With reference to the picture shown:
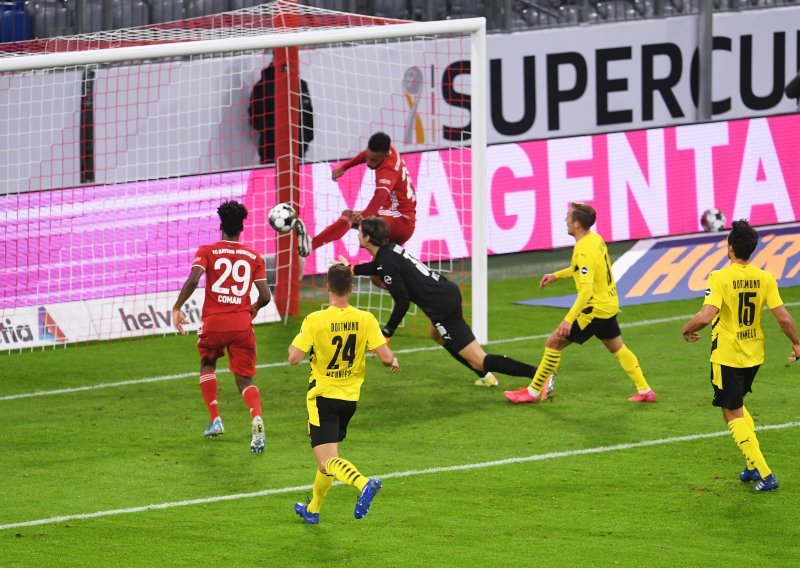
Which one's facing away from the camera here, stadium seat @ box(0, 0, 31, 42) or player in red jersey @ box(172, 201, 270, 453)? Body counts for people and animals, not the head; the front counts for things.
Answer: the player in red jersey

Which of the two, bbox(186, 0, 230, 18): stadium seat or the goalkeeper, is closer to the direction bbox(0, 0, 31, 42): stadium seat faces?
the goalkeeper

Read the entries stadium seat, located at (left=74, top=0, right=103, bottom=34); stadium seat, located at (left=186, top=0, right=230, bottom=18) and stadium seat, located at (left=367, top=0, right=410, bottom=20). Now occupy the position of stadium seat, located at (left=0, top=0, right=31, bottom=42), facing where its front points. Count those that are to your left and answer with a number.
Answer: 3

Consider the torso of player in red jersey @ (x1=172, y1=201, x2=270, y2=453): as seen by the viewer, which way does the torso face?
away from the camera

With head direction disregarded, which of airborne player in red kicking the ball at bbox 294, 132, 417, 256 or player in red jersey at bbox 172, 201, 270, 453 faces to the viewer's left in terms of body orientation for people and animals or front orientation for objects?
the airborne player in red kicking the ball

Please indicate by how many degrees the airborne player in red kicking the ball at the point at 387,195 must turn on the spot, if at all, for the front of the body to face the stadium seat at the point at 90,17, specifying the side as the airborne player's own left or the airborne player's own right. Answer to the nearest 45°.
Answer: approximately 45° to the airborne player's own right

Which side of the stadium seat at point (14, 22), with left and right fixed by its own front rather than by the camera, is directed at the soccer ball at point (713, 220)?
left

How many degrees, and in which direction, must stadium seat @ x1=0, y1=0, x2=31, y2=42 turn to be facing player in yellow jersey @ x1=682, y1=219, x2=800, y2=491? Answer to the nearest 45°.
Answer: approximately 45° to its left

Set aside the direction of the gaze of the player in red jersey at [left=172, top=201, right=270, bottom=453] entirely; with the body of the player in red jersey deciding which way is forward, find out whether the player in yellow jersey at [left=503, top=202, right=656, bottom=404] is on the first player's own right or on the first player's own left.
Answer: on the first player's own right

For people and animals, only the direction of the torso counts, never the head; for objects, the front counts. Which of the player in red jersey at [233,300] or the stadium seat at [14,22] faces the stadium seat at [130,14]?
the player in red jersey

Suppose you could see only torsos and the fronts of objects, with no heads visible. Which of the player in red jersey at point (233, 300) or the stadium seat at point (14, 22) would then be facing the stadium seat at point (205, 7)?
the player in red jersey

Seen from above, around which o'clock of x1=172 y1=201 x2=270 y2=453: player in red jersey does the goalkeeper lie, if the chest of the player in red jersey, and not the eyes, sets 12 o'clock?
The goalkeeper is roughly at 2 o'clock from the player in red jersey.

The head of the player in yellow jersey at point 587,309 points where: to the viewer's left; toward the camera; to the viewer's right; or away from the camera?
to the viewer's left

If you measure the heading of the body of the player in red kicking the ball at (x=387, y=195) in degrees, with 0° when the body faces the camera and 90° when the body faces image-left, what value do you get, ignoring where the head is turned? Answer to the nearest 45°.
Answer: approximately 90°
